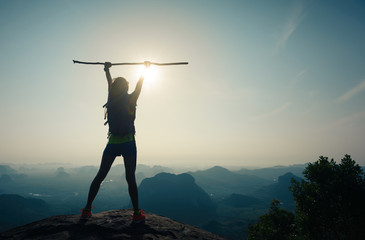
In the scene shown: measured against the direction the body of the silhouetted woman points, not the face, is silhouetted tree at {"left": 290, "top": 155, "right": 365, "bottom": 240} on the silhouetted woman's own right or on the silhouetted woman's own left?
on the silhouetted woman's own right

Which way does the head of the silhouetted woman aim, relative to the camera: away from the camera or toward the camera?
away from the camera

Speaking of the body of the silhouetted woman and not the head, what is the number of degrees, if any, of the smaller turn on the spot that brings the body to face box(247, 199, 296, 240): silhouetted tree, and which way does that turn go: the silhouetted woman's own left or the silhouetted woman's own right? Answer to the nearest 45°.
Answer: approximately 45° to the silhouetted woman's own right

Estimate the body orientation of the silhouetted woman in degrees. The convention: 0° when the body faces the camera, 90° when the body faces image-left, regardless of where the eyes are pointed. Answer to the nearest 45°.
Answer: approximately 180°
